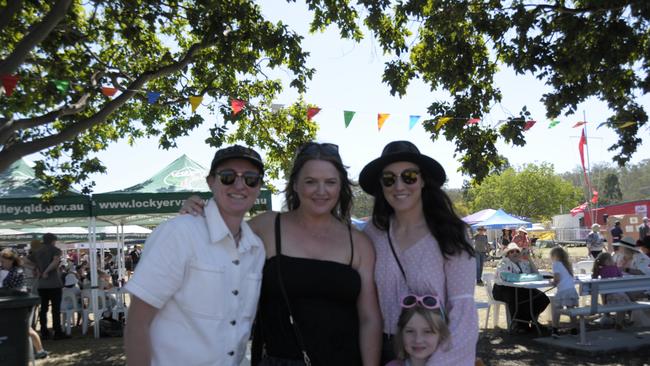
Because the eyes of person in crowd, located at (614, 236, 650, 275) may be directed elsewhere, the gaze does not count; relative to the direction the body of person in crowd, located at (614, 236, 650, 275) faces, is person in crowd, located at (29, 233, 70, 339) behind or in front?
in front

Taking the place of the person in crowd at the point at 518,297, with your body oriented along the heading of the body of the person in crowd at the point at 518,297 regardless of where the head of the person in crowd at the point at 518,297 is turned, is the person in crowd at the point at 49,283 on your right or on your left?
on your right

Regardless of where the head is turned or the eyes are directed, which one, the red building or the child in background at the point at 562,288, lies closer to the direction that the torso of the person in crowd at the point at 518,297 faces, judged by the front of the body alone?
the child in background

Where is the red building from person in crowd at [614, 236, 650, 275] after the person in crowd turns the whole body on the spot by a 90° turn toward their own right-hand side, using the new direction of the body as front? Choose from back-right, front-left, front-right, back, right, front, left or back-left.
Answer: front-right

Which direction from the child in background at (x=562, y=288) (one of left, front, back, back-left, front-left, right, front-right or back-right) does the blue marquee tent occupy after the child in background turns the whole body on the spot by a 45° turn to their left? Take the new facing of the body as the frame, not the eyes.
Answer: back-right
